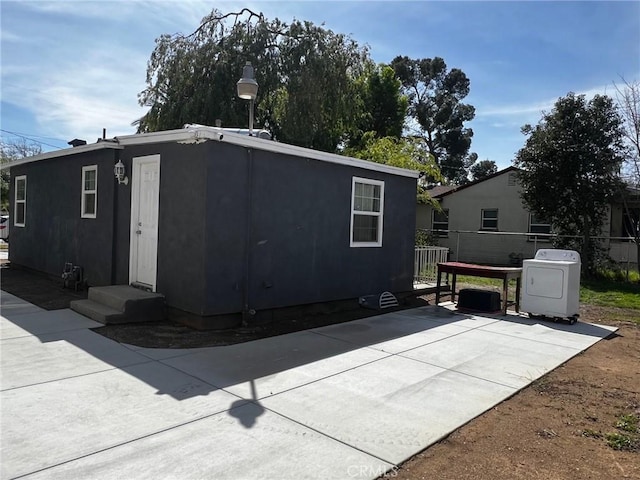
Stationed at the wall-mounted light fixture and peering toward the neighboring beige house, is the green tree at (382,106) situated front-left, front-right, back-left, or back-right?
front-left

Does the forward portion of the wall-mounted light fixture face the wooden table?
no

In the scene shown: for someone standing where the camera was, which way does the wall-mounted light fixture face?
facing the viewer and to the left of the viewer

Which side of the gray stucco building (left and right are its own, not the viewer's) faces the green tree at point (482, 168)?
back

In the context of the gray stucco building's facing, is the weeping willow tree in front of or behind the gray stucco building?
behind

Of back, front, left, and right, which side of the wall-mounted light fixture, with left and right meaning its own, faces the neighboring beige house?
back

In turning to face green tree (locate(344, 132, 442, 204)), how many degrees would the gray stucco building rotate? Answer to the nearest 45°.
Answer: approximately 180°

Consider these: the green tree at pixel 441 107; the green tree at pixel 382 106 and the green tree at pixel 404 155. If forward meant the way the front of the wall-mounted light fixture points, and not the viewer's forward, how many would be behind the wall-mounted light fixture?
3

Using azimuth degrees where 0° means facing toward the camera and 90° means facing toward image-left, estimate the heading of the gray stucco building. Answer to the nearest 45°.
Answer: approximately 45°

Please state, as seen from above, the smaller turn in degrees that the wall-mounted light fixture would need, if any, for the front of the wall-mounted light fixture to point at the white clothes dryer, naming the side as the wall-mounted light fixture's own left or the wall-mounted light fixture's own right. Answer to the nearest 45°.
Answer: approximately 135° to the wall-mounted light fixture's own left

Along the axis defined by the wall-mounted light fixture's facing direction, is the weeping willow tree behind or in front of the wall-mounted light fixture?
behind

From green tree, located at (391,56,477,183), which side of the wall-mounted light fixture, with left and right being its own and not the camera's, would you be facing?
back

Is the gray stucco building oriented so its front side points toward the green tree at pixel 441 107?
no

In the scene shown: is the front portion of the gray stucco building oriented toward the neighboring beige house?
no
